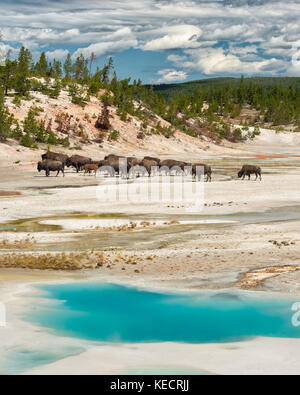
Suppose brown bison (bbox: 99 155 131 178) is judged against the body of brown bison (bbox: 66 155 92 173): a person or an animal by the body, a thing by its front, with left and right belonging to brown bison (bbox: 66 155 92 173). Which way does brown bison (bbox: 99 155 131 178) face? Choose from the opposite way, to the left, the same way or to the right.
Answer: the same way

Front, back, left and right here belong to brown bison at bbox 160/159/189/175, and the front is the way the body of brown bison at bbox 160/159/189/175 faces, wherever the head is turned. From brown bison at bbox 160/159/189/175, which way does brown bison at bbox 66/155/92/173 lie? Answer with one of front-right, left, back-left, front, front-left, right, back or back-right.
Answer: front

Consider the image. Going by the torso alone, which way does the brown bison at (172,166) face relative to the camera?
to the viewer's left

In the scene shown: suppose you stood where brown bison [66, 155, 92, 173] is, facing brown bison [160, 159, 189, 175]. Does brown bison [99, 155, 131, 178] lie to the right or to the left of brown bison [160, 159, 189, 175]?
right

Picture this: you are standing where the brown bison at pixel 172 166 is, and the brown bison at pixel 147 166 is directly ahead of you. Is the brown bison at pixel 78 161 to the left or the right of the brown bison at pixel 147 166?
right

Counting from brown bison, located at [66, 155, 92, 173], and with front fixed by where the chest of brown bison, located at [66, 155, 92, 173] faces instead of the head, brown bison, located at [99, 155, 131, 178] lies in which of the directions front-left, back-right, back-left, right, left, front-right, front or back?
back-left

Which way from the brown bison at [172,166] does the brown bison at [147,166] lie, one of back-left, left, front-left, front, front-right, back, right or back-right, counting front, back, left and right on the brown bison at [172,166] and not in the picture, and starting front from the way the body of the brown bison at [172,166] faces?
front-left

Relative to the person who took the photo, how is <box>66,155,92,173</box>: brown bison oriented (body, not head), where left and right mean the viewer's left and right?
facing to the left of the viewer

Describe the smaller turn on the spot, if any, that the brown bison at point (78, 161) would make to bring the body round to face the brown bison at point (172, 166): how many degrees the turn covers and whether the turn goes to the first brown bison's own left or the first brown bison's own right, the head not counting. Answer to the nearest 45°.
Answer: approximately 180°

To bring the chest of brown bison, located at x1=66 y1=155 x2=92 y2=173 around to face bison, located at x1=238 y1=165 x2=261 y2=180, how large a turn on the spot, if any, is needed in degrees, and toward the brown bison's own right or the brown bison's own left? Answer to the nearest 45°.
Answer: approximately 135° to the brown bison's own left

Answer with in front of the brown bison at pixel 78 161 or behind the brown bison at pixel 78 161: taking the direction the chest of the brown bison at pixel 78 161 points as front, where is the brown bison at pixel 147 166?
behind

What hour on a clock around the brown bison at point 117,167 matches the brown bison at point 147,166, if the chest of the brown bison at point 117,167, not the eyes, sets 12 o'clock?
the brown bison at point 147,166 is roughly at 5 o'clock from the brown bison at point 117,167.

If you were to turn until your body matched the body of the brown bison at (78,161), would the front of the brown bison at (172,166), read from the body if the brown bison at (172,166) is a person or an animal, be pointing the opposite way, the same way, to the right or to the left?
the same way

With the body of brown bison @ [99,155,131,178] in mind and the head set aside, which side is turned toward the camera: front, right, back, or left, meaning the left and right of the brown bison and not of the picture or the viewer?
left
